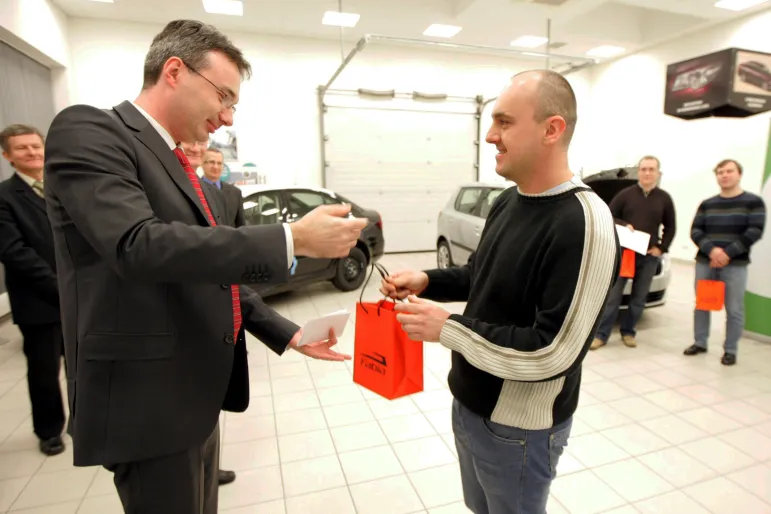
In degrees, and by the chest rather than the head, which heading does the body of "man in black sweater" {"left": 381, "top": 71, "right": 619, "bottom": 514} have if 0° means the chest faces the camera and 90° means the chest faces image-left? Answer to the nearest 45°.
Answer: approximately 90°

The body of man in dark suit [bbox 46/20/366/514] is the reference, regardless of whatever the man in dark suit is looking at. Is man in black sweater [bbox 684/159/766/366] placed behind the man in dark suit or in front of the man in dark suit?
in front

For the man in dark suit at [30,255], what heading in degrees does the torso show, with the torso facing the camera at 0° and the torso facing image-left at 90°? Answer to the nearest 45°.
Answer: approximately 315°

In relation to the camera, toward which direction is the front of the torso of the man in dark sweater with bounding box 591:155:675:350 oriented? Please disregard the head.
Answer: toward the camera

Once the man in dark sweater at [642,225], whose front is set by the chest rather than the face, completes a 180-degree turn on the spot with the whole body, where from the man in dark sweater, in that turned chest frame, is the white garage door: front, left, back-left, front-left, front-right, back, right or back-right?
front-left

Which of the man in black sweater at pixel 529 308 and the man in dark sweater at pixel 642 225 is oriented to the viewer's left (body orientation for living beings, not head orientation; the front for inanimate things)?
the man in black sweater

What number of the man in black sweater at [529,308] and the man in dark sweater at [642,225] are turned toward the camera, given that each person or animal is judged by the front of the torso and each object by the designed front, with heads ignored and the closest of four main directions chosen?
1

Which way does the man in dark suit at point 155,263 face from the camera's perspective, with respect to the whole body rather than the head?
to the viewer's right

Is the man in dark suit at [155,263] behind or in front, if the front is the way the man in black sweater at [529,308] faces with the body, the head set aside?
in front

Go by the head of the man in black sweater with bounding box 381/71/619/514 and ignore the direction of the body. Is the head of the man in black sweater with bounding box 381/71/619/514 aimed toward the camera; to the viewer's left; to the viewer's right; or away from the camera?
to the viewer's left

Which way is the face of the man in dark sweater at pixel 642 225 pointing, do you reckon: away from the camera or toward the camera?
toward the camera

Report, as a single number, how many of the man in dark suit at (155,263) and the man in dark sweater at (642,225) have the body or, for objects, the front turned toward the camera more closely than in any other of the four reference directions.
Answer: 1
